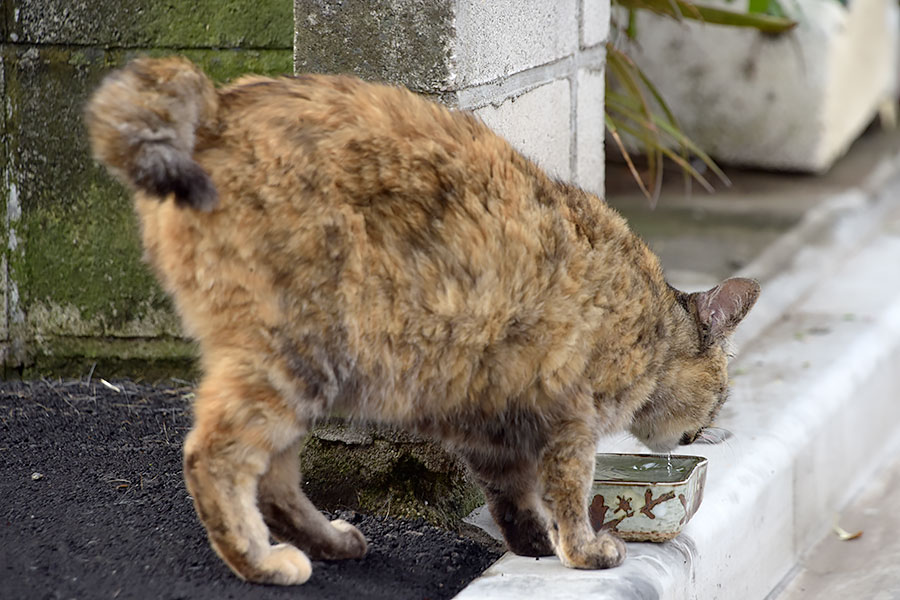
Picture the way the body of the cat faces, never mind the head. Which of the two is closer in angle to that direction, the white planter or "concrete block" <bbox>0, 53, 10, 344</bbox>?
the white planter

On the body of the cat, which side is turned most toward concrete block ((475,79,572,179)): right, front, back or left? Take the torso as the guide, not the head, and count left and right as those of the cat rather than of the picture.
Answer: left

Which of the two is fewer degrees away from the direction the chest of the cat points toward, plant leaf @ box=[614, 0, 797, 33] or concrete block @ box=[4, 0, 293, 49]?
the plant leaf

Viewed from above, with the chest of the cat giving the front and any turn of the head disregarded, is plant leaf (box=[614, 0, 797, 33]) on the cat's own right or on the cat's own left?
on the cat's own left

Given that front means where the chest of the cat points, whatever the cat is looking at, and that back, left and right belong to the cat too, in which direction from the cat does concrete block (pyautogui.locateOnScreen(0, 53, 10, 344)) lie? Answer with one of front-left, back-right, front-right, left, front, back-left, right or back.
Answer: back-left

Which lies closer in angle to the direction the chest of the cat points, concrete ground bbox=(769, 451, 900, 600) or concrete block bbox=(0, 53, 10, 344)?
the concrete ground

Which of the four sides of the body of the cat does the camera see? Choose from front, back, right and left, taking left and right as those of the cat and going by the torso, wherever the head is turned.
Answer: right
